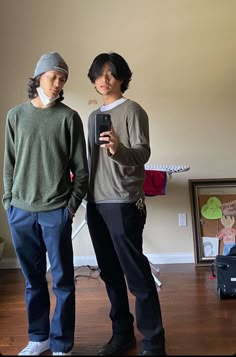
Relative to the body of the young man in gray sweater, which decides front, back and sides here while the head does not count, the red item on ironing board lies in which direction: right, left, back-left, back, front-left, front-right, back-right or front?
back-right

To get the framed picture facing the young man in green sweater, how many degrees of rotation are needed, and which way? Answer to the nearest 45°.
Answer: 0° — it already faces them

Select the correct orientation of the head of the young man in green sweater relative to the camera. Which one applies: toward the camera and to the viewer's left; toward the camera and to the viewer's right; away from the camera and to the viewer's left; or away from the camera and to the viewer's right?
toward the camera and to the viewer's right

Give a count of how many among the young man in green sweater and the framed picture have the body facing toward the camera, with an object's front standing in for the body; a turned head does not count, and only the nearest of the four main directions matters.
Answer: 2

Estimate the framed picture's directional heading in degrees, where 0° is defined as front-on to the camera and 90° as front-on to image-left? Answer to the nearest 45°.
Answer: approximately 0°

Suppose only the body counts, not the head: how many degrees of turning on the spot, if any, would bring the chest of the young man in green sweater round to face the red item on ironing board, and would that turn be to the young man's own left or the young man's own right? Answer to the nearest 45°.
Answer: approximately 135° to the young man's own left

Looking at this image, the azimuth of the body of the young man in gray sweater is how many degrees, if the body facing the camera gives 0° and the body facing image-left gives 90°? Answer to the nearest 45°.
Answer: approximately 45°

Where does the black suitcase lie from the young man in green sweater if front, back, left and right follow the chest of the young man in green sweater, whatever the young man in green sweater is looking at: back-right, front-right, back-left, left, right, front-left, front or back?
back-left

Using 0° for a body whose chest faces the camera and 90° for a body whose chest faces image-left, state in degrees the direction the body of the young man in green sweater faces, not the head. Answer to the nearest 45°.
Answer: approximately 0°
